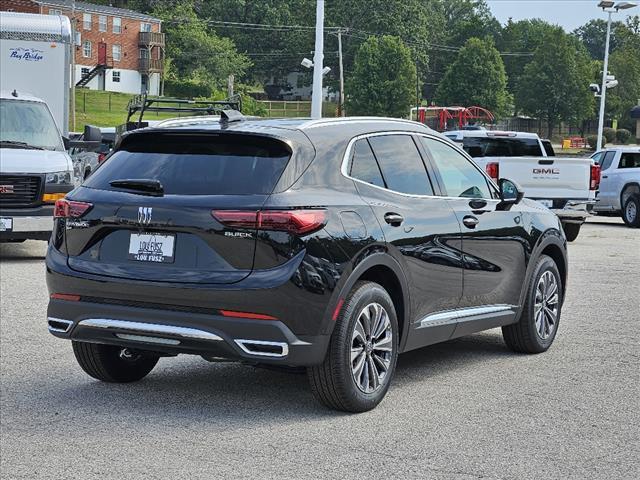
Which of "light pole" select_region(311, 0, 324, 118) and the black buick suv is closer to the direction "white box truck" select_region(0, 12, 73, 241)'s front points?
the black buick suv

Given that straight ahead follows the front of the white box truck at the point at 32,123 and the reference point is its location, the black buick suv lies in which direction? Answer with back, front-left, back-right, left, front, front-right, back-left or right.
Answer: front

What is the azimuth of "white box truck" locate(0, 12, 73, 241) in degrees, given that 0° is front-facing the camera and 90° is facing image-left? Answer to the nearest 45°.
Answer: approximately 0°

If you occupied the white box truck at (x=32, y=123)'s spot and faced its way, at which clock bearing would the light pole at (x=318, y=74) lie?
The light pole is roughly at 7 o'clock from the white box truck.

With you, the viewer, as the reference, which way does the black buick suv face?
facing away from the viewer and to the right of the viewer

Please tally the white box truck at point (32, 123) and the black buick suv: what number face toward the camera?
1

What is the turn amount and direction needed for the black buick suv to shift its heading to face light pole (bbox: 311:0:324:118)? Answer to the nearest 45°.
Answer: approximately 45° to its left
